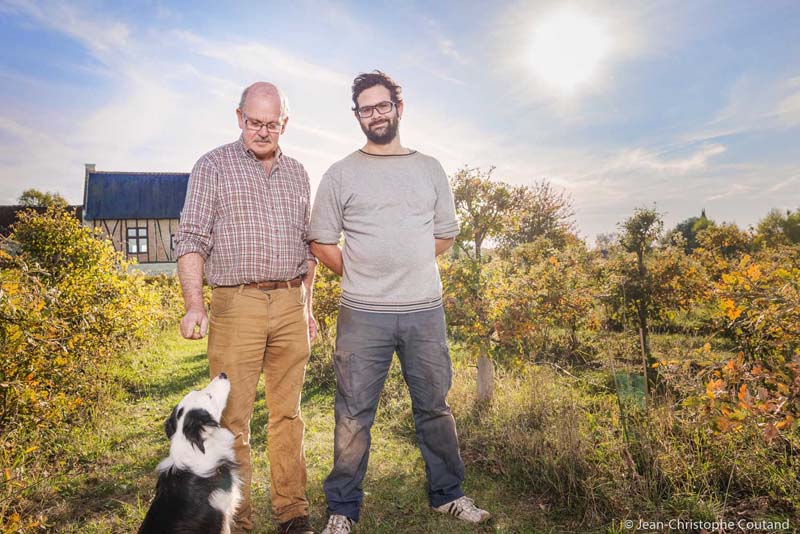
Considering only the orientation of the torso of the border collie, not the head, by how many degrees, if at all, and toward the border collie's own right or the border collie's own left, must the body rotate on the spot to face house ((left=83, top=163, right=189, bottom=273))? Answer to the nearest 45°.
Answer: approximately 45° to the border collie's own left

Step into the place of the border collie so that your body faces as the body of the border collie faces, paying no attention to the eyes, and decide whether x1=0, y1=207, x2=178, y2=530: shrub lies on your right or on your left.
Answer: on your left

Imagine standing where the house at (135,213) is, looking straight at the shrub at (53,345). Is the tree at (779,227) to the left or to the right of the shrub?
left

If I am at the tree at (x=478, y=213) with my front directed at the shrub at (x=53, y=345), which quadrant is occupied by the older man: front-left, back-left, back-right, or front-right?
front-left

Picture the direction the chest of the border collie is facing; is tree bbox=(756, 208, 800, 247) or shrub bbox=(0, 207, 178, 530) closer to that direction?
the tree

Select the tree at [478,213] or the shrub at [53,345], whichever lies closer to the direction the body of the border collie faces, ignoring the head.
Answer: the tree

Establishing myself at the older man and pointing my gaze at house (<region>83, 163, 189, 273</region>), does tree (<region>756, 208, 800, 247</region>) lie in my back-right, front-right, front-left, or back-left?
front-right

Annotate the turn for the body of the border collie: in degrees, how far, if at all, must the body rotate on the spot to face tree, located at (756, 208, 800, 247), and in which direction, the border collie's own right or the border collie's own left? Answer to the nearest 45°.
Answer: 0° — it already faces it

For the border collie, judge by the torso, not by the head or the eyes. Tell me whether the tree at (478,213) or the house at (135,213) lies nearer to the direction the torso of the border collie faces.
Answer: the tree

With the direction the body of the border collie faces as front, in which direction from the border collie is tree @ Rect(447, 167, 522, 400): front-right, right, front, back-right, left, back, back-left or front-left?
front

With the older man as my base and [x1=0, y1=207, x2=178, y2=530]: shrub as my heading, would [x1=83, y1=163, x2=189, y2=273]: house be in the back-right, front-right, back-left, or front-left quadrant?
front-right

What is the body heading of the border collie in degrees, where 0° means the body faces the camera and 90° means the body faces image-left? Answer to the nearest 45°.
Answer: approximately 225°
